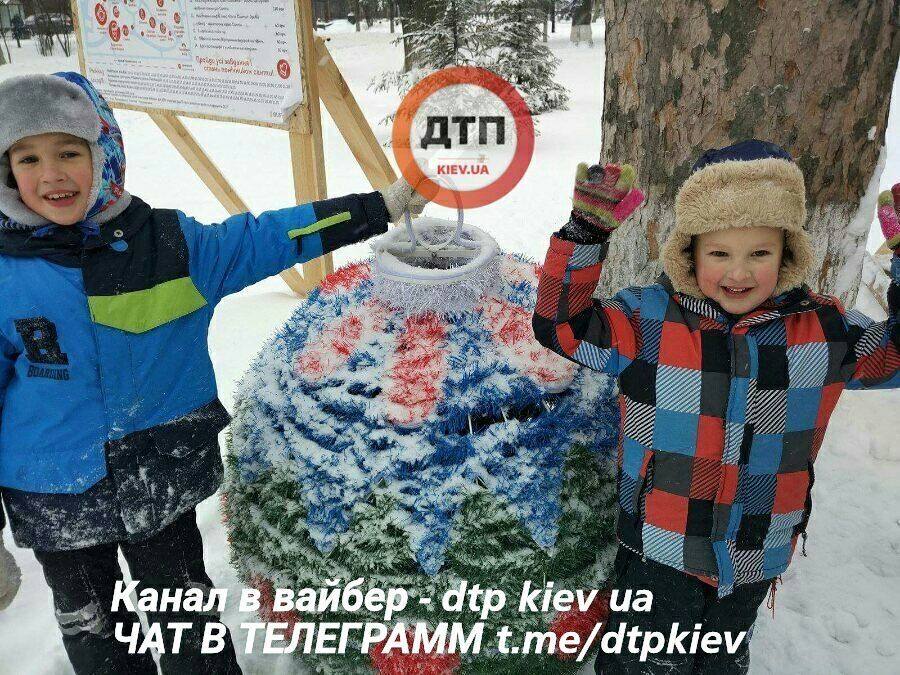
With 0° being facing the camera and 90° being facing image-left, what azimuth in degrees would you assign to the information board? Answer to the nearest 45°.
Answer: approximately 0°

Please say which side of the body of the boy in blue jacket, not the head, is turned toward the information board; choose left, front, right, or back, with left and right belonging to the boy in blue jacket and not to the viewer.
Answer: back

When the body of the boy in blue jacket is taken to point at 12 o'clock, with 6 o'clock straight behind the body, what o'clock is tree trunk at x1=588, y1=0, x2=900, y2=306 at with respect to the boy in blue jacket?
The tree trunk is roughly at 9 o'clock from the boy in blue jacket.

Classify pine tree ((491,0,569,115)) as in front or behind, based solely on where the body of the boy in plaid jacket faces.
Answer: behind

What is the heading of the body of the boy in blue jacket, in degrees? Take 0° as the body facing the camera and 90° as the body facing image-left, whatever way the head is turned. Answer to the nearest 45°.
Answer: approximately 0°

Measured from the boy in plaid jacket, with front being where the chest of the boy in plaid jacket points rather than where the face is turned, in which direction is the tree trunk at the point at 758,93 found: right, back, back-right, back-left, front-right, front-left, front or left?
back
